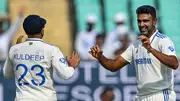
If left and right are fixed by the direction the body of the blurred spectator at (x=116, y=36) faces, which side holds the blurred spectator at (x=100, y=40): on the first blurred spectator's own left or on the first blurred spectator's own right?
on the first blurred spectator's own right

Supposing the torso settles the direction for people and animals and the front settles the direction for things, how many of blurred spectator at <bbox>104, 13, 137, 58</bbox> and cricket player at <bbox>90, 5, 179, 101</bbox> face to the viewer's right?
0

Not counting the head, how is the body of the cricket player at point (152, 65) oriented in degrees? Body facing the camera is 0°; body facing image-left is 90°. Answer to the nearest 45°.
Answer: approximately 45°

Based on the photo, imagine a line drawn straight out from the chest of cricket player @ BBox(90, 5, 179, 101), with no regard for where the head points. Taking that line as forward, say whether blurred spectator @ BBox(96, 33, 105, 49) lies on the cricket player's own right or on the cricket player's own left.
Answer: on the cricket player's own right

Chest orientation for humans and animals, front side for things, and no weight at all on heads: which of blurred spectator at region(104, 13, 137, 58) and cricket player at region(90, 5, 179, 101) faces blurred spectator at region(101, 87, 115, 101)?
blurred spectator at region(104, 13, 137, 58)

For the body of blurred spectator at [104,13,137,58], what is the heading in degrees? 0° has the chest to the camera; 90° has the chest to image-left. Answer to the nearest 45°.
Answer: approximately 0°

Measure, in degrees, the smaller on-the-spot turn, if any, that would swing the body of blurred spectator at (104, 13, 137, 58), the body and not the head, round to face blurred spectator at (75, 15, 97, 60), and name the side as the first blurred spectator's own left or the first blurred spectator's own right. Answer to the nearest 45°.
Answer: approximately 90° to the first blurred spectator's own right

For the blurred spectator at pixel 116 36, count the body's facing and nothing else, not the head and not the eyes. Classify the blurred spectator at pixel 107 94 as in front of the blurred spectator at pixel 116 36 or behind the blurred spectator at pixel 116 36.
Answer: in front

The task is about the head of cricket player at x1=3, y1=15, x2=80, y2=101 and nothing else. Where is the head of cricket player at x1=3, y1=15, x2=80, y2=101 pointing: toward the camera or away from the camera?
away from the camera

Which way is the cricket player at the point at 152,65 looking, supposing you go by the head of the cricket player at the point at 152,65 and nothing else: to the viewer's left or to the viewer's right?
to the viewer's left

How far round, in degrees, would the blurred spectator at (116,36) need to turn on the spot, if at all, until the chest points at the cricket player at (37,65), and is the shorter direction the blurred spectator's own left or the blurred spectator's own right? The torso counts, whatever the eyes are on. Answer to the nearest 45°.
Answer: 0° — they already face them
